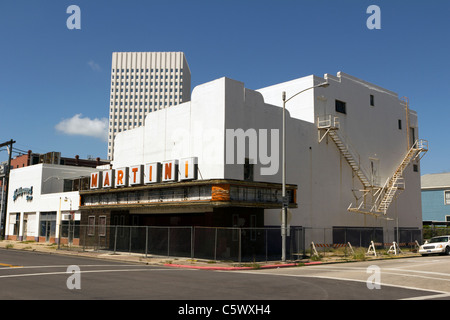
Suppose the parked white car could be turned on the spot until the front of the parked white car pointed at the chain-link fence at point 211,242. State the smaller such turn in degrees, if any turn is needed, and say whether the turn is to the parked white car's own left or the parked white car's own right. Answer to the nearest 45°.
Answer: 0° — it already faces it

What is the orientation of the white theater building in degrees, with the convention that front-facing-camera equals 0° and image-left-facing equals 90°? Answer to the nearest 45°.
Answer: approximately 45°

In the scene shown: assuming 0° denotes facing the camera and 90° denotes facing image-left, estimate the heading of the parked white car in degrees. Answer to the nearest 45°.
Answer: approximately 45°
